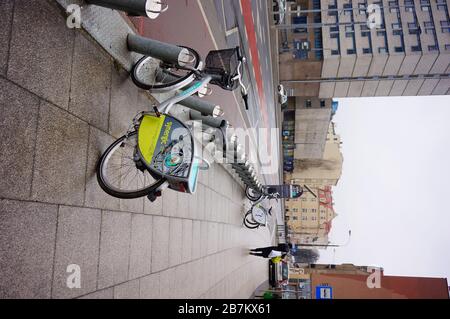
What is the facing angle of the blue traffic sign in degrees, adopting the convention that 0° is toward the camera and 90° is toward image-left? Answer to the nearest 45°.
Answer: approximately 0°

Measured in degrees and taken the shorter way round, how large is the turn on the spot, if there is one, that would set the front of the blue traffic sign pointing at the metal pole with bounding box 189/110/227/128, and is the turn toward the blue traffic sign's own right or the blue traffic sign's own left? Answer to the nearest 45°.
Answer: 0° — it already faces it

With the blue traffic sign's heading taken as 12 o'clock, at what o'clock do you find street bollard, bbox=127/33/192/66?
The street bollard is roughly at 12 o'clock from the blue traffic sign.

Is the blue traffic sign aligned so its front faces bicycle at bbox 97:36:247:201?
yes

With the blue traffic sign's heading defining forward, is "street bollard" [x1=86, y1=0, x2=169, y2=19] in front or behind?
in front

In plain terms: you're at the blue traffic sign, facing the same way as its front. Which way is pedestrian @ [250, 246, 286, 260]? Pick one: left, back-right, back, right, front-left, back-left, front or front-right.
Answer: front-right
